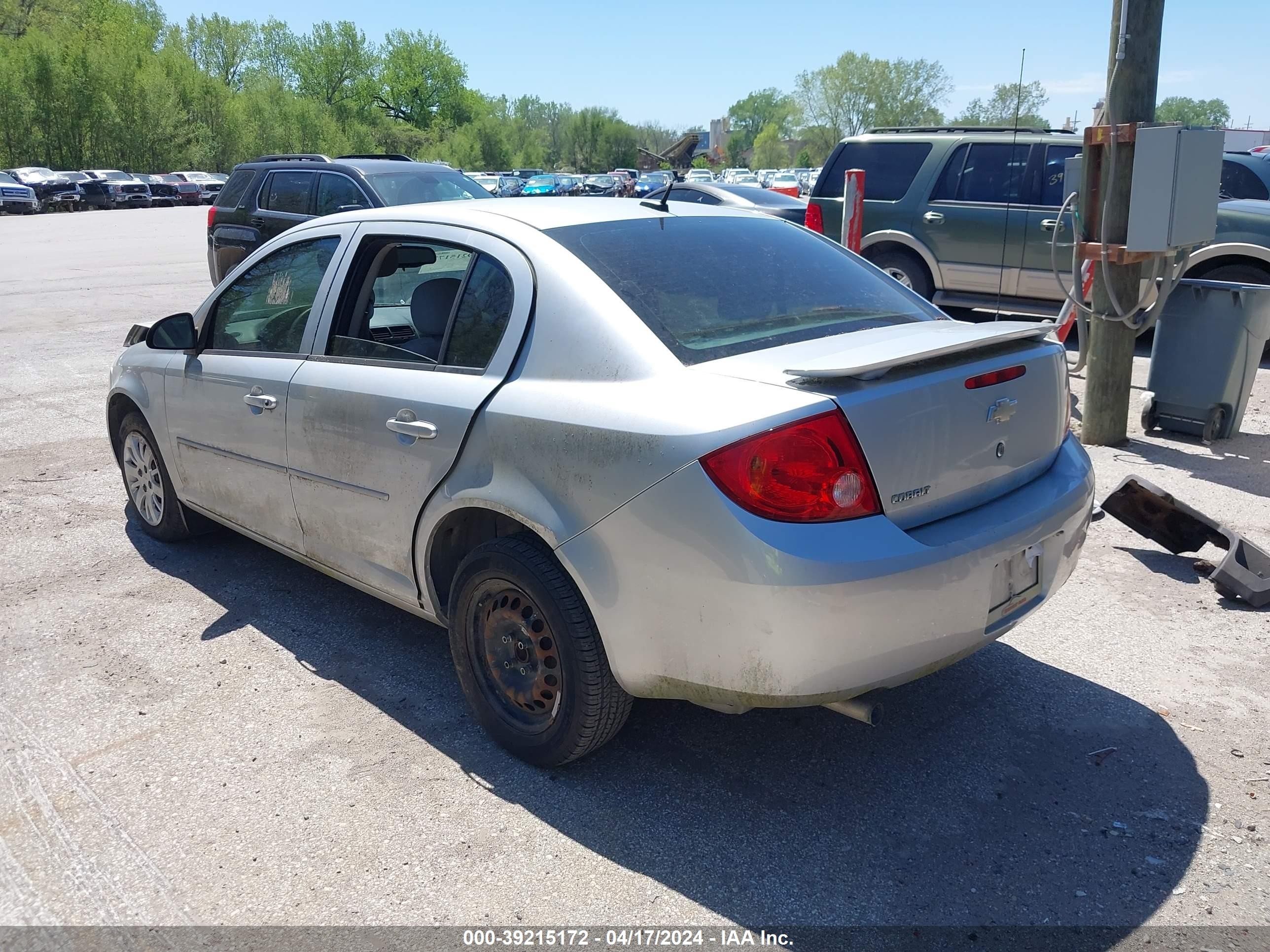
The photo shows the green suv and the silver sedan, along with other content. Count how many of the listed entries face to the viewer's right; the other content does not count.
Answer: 1

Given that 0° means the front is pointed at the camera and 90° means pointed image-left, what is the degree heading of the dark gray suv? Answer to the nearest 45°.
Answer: approximately 315°

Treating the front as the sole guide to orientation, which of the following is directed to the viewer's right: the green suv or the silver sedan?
the green suv

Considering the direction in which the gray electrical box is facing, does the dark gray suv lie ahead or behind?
behind

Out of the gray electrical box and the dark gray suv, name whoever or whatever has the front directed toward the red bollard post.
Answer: the dark gray suv

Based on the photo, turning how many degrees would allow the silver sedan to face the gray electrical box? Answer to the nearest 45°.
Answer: approximately 90° to its right

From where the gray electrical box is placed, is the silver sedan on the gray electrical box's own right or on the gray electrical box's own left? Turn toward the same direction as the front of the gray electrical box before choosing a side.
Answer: on the gray electrical box's own right

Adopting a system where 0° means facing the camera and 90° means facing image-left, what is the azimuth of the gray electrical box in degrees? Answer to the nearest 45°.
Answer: approximately 315°

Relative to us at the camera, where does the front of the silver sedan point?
facing away from the viewer and to the left of the viewer

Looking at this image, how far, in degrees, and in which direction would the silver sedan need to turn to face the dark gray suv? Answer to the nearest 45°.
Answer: approximately 45° to its right

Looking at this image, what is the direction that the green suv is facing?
to the viewer's right

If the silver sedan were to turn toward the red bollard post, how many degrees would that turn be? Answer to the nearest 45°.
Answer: approximately 45° to its right
